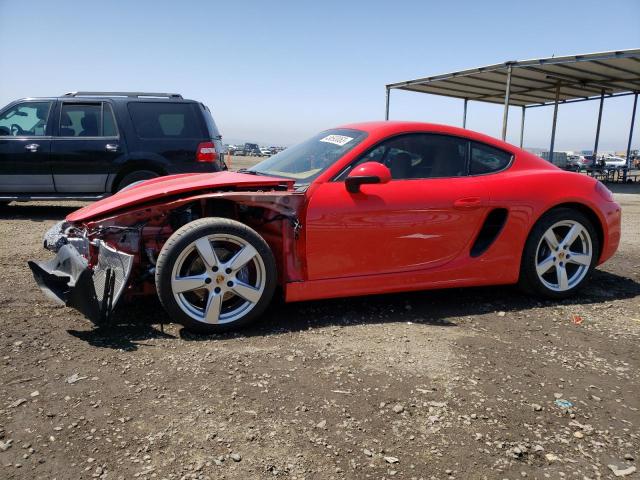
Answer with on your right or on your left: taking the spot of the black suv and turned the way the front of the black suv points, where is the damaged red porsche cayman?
on your left

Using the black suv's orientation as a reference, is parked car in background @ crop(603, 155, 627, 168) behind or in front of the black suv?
behind

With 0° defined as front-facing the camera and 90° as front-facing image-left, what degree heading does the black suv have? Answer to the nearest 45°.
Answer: approximately 90°

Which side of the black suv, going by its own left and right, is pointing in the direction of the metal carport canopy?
back
